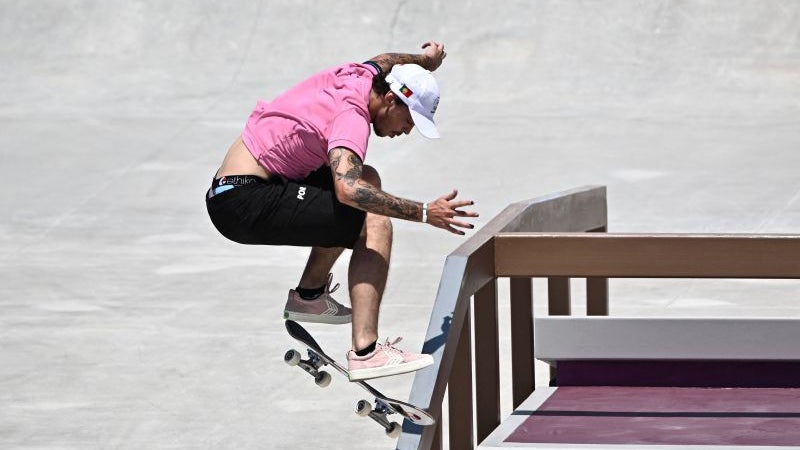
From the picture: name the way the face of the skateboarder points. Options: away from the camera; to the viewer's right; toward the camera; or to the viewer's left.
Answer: to the viewer's right

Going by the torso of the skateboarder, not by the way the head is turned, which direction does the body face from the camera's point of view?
to the viewer's right
